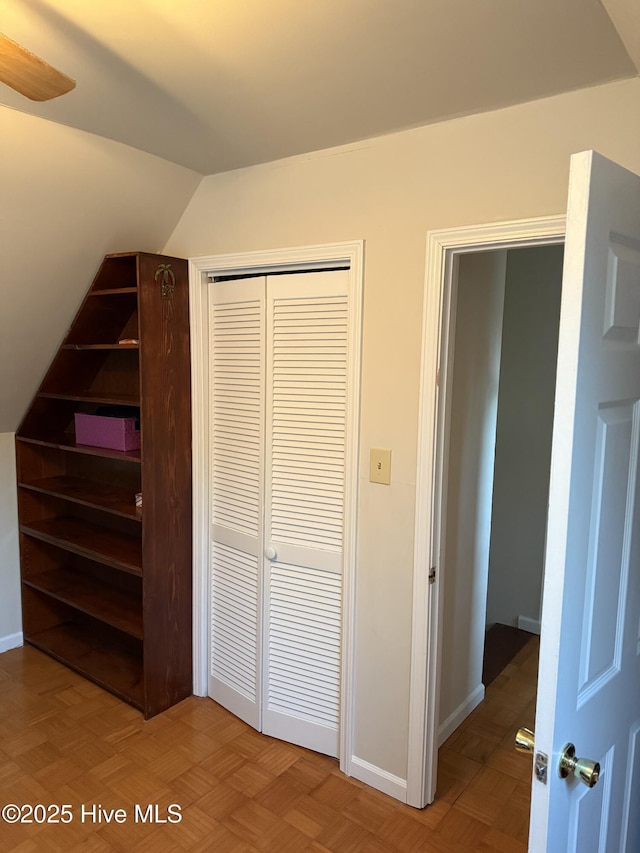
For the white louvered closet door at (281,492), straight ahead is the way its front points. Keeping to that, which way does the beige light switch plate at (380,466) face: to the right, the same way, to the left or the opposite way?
the same way

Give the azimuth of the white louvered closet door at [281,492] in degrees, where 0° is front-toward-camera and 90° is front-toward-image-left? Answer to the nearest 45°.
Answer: approximately 45°

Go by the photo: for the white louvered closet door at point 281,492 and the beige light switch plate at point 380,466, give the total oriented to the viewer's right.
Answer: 0

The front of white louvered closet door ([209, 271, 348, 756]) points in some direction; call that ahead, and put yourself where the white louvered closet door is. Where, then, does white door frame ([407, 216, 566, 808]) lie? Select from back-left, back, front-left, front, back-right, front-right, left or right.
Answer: left

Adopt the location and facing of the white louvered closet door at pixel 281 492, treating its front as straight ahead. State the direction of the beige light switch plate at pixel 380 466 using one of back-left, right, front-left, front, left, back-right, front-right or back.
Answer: left

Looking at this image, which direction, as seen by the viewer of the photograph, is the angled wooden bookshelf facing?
facing the viewer and to the left of the viewer

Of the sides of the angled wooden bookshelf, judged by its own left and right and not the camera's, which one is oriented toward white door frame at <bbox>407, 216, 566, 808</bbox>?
left

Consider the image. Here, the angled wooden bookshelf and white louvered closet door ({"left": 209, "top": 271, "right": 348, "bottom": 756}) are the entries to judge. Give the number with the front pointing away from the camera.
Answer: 0

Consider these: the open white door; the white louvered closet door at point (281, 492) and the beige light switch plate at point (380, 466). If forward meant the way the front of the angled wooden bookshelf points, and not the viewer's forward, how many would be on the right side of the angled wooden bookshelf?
0

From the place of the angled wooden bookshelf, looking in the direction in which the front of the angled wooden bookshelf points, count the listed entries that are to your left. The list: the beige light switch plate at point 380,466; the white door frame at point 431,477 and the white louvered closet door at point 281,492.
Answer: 3

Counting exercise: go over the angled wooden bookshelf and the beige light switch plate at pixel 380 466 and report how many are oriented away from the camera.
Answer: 0

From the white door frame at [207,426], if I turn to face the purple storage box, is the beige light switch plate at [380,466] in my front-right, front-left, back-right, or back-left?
back-left

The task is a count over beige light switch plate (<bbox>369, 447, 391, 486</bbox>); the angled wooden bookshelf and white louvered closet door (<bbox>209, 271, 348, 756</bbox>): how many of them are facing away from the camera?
0

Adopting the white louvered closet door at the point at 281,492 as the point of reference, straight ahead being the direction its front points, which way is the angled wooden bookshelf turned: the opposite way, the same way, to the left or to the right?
the same way
